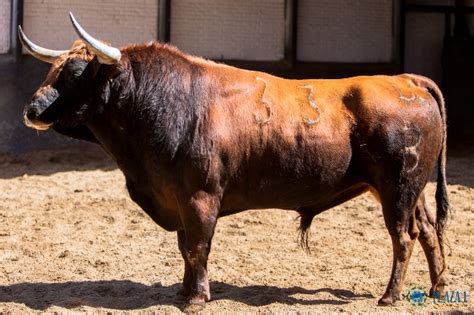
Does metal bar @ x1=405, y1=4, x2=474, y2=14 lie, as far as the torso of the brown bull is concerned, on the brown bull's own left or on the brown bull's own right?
on the brown bull's own right

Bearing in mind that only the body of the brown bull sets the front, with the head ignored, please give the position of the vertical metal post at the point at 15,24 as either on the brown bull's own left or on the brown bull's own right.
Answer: on the brown bull's own right

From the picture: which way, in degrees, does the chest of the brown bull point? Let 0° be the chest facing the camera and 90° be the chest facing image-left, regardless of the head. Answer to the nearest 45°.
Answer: approximately 90°

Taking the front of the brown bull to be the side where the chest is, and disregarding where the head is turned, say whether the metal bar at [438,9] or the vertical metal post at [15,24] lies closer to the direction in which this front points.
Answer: the vertical metal post

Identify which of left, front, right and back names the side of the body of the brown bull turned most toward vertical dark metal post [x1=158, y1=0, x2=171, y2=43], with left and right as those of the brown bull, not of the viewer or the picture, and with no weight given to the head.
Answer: right

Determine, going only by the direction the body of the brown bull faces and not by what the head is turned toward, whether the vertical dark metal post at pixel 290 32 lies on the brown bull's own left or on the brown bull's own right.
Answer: on the brown bull's own right
